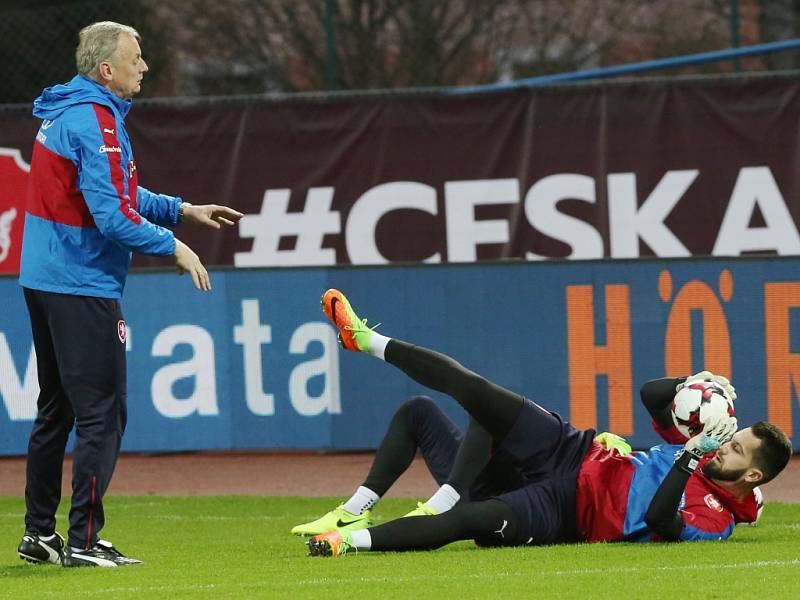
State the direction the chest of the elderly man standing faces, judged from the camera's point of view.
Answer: to the viewer's right

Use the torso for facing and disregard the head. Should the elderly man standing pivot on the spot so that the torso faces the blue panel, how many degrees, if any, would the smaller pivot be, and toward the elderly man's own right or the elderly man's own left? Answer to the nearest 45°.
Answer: approximately 90° to the elderly man's own left

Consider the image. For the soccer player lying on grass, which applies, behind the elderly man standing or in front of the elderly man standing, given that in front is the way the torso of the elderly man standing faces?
in front

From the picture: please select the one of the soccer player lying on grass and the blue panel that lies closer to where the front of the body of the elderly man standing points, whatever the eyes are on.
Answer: the soccer player lying on grass

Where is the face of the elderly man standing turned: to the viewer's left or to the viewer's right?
to the viewer's right
